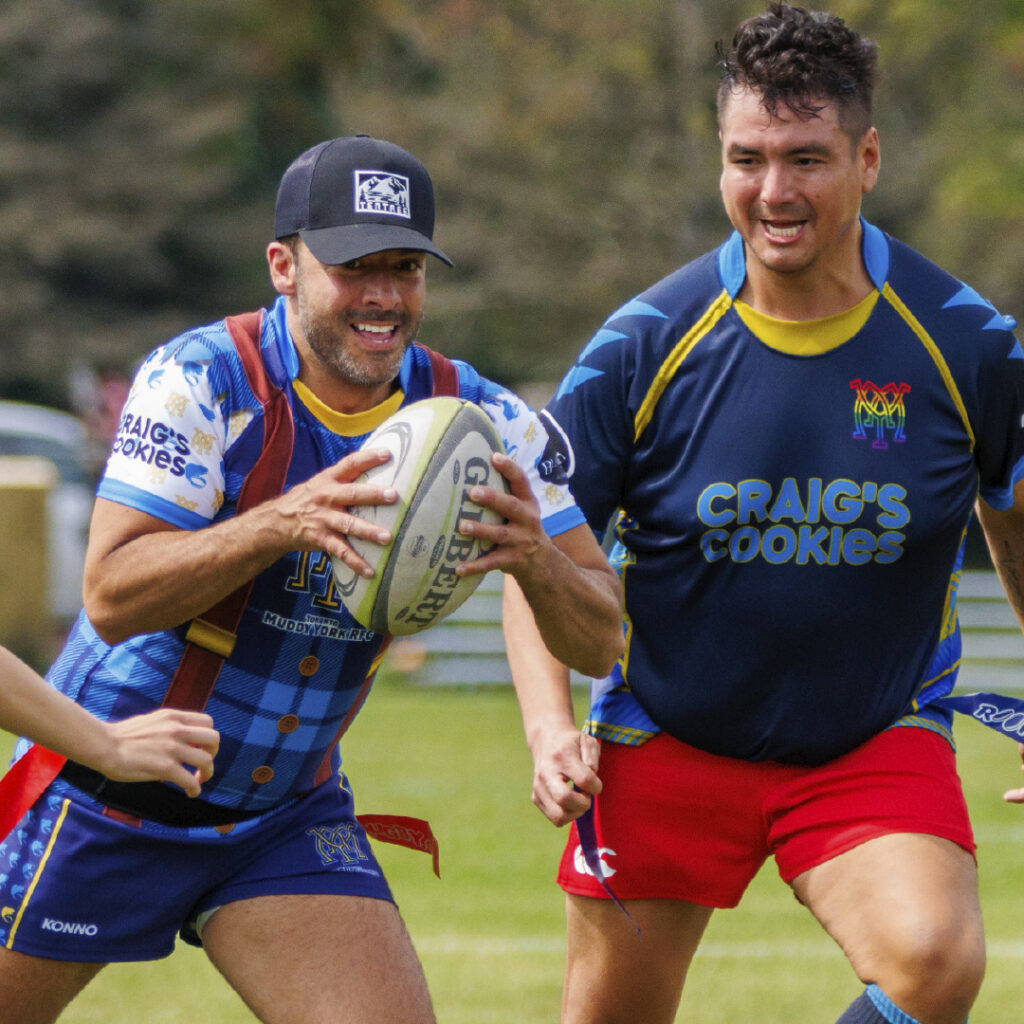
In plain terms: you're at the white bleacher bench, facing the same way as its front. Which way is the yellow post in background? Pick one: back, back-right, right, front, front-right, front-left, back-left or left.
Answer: right

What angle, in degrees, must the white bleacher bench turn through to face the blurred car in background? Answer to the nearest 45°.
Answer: approximately 135° to its right

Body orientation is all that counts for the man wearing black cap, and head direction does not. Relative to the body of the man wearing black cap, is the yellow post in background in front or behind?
behind

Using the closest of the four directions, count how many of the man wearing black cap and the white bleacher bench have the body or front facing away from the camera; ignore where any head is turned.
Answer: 0

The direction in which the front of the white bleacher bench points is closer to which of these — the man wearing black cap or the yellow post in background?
the man wearing black cap

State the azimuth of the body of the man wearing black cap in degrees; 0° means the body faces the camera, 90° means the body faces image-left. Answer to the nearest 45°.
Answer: approximately 315°

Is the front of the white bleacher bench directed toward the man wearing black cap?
yes

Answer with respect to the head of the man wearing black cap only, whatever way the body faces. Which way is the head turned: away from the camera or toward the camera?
toward the camera

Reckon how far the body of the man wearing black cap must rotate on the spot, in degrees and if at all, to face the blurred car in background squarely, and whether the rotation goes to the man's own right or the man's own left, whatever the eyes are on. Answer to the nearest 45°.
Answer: approximately 135° to the man's own left

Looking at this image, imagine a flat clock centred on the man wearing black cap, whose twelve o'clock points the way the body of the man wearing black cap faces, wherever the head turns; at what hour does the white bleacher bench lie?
The white bleacher bench is roughly at 8 o'clock from the man wearing black cap.

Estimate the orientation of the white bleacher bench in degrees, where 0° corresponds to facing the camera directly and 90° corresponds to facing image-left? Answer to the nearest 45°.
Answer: approximately 0°
